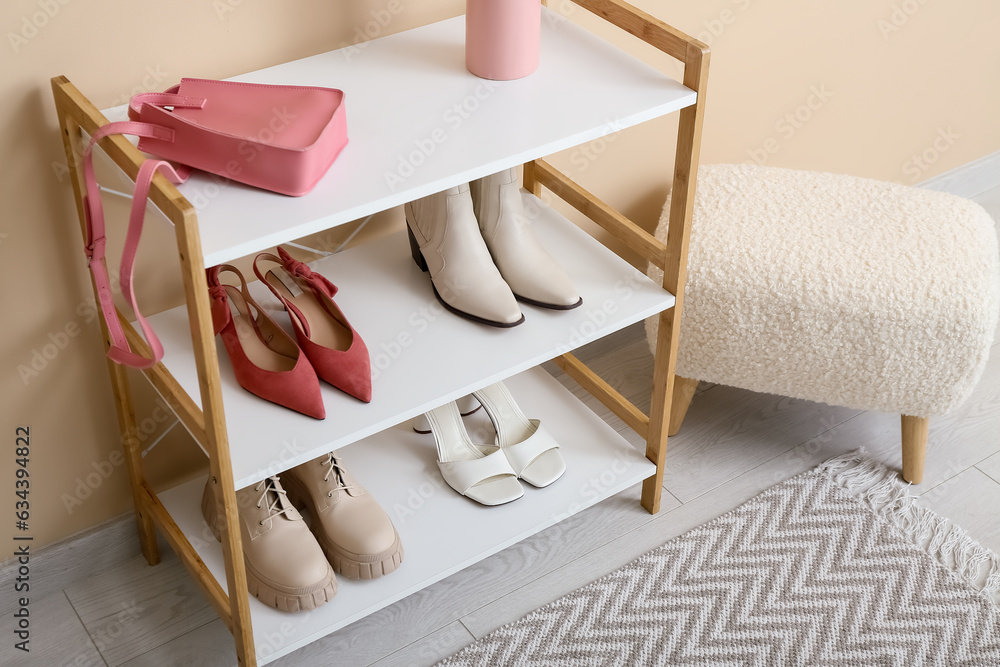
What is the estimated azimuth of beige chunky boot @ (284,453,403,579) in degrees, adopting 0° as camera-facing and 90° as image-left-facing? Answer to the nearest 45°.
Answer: approximately 315°

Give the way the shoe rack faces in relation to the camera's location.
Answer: facing the viewer and to the right of the viewer

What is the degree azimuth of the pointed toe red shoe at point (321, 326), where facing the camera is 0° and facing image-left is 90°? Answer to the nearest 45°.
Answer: approximately 315°

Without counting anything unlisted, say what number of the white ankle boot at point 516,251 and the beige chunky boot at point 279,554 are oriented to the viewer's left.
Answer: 0
